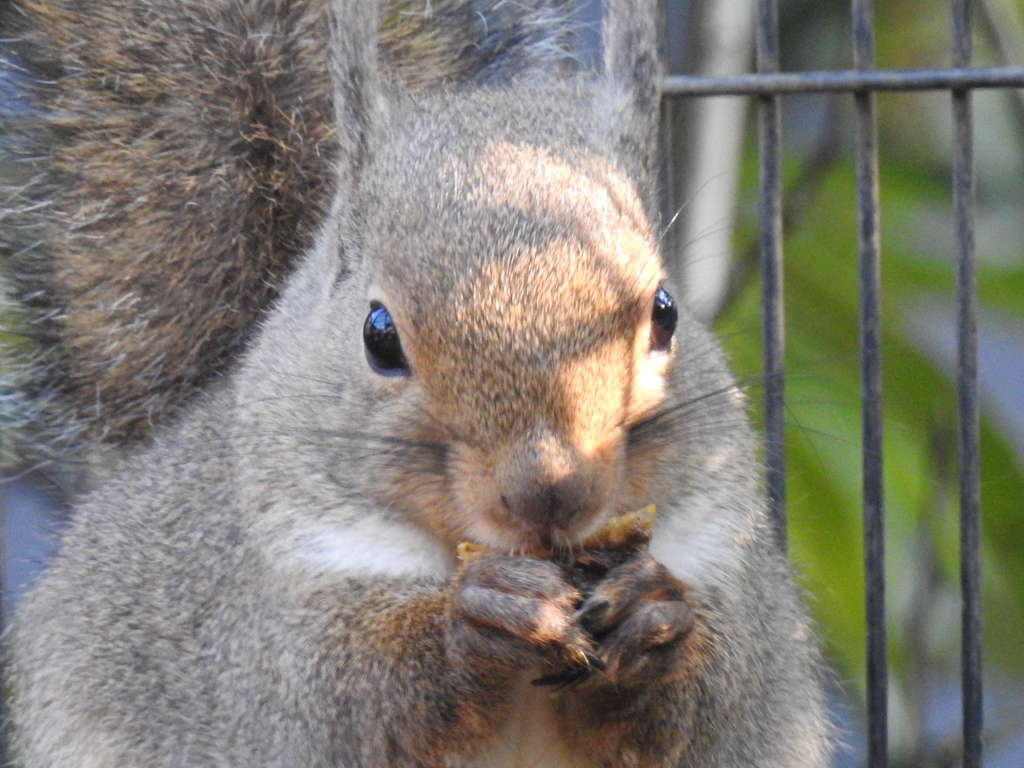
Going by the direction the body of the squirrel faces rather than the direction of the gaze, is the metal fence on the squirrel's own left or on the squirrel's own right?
on the squirrel's own left

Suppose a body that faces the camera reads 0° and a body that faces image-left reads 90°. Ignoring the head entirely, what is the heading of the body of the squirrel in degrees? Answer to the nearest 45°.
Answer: approximately 0°
